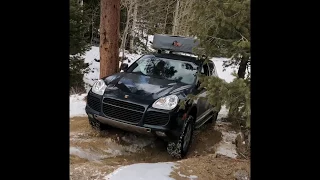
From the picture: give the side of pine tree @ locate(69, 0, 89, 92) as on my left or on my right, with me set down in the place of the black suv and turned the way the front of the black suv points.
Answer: on my right

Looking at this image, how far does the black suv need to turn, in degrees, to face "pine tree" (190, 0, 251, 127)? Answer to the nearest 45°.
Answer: approximately 90° to its left

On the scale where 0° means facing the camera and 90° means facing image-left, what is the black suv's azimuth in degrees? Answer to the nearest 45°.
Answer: approximately 45°

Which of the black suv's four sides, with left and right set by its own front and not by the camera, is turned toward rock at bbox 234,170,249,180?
left
